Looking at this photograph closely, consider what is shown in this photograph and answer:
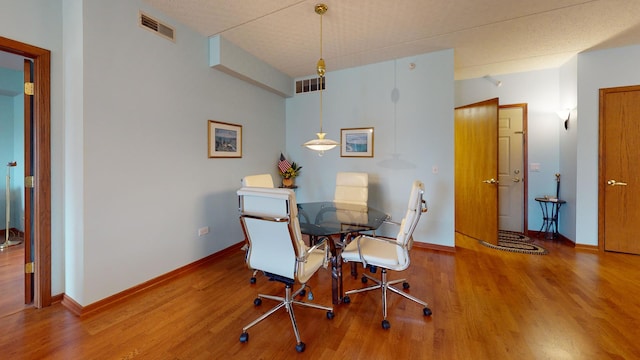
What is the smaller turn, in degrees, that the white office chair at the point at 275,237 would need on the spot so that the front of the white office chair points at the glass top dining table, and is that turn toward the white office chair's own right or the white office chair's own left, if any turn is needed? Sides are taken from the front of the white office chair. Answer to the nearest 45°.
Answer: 0° — it already faces it

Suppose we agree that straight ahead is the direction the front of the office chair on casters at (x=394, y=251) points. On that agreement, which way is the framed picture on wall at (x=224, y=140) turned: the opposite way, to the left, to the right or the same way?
the opposite way

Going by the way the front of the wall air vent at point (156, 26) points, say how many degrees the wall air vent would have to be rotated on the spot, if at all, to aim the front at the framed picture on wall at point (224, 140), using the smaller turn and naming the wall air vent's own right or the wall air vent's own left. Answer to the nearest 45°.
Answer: approximately 90° to the wall air vent's own left

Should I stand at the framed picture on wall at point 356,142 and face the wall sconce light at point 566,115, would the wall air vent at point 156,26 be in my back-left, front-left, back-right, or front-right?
back-right

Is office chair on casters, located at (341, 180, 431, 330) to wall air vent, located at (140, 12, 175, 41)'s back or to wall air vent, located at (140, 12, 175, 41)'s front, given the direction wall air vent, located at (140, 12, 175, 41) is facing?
to the front

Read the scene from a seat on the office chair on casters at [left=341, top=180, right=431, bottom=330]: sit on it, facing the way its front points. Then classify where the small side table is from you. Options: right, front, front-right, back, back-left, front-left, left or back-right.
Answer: back-right

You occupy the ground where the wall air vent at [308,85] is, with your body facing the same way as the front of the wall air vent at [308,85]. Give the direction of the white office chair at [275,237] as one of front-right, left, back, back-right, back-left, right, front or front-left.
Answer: front-left

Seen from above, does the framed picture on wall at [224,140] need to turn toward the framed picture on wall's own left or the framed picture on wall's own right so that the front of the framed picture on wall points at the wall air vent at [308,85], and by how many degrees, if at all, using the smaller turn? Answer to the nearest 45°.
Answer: approximately 90° to the framed picture on wall's own left

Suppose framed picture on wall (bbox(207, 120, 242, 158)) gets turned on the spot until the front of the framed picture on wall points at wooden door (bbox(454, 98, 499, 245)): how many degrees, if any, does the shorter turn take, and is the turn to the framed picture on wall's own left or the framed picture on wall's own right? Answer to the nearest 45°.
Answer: approximately 45° to the framed picture on wall's own left

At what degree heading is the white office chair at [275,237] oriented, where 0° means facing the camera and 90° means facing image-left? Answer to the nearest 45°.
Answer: approximately 225°

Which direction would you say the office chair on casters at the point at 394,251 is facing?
to the viewer's left

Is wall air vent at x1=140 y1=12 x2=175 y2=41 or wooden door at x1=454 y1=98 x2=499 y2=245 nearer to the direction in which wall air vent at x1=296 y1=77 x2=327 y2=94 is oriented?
the wall air vent
